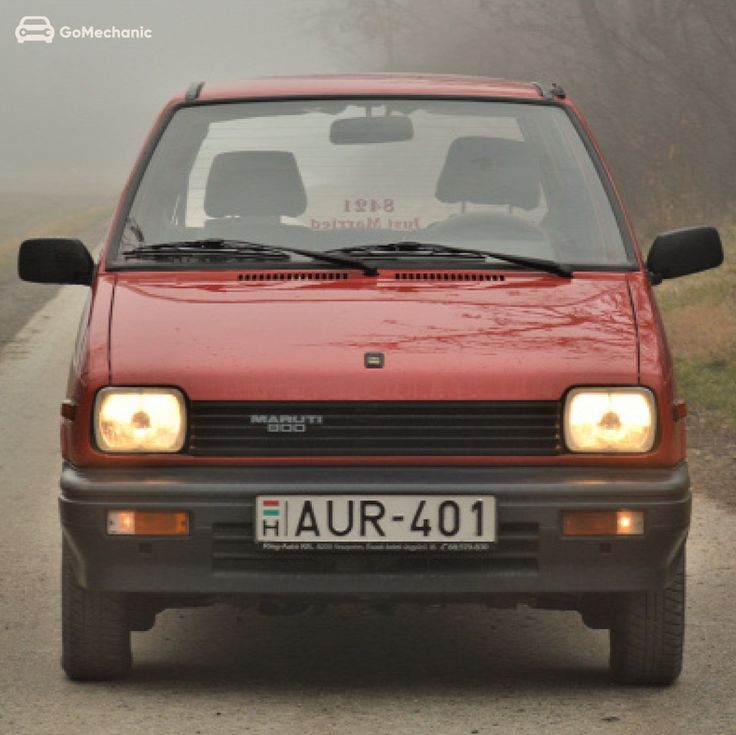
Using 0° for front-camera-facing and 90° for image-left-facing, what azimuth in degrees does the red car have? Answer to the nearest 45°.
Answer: approximately 0°
